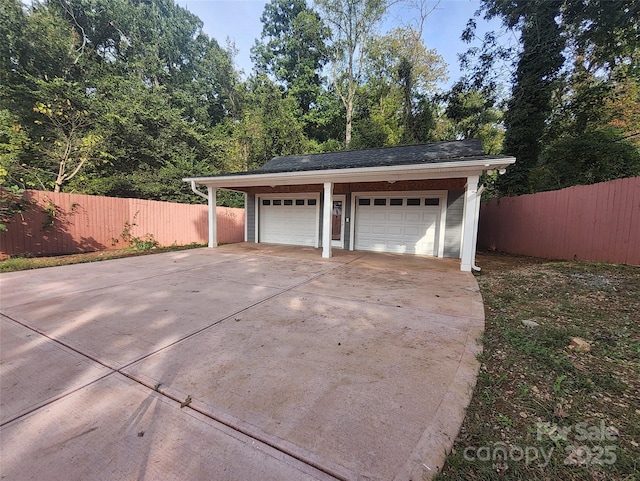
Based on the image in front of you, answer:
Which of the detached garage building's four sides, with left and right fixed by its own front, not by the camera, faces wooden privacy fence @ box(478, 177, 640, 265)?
left

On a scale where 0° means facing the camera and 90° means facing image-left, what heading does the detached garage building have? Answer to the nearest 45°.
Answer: approximately 45°

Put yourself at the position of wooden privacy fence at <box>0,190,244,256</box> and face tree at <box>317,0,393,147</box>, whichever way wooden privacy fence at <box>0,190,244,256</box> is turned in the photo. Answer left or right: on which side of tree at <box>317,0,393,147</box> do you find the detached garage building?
right

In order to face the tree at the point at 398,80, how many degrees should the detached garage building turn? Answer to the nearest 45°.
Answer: approximately 135° to its right

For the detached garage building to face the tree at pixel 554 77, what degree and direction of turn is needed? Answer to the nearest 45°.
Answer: approximately 180°

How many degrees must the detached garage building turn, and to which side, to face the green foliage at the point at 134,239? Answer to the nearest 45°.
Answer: approximately 45° to its right

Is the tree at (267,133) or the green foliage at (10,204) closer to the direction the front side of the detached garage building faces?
the green foliage

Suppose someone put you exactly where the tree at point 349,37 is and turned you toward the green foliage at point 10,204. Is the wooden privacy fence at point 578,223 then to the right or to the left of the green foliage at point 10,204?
left

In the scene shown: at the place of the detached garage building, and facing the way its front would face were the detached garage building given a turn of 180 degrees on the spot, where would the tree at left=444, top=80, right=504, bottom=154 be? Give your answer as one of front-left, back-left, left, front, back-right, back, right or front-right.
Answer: front

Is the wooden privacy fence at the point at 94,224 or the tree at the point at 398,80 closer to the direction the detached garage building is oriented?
the wooden privacy fence

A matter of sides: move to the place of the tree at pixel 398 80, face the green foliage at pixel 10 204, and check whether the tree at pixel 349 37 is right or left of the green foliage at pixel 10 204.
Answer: right
